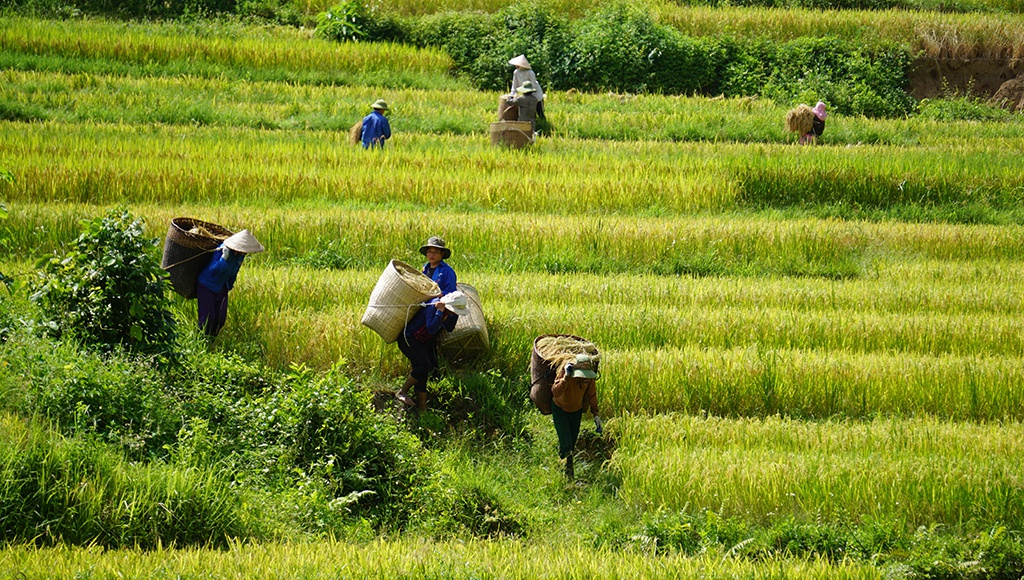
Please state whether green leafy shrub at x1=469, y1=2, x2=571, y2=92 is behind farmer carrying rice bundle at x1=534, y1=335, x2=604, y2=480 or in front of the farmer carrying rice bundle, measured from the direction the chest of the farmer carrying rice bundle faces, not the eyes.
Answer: behind

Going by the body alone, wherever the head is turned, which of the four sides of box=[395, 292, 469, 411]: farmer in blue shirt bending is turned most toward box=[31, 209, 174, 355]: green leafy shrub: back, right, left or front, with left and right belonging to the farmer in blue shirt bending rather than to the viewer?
back

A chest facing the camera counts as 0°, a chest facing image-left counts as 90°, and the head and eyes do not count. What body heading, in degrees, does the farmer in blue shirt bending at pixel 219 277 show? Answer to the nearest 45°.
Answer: approximately 270°

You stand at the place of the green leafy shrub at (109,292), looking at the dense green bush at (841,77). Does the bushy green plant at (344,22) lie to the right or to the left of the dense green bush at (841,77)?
left

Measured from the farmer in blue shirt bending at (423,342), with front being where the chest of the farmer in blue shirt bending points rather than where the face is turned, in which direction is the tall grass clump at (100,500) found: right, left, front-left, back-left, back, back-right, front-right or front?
back-right

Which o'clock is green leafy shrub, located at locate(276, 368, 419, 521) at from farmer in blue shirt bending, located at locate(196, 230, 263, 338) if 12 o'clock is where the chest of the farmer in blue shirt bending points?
The green leafy shrub is roughly at 2 o'clock from the farmer in blue shirt bending.

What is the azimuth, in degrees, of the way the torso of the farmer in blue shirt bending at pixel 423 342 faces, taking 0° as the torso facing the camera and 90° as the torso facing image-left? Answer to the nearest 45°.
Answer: approximately 270°

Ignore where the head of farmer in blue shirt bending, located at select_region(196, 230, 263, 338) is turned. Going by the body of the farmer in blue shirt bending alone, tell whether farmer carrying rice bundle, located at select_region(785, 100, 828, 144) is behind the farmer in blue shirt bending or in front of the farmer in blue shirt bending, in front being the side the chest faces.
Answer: in front

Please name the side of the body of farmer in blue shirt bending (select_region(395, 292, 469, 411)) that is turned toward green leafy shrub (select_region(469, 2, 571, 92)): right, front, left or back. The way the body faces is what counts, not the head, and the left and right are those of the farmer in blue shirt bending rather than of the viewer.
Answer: left

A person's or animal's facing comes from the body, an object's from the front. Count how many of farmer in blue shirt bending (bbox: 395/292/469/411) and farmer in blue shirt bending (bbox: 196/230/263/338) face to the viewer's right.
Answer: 2

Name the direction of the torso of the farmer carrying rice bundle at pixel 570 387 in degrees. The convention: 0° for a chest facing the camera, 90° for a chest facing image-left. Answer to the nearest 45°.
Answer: approximately 315°
